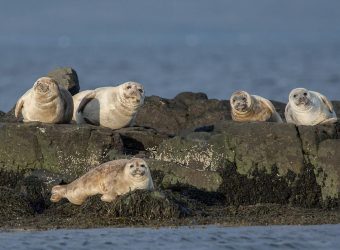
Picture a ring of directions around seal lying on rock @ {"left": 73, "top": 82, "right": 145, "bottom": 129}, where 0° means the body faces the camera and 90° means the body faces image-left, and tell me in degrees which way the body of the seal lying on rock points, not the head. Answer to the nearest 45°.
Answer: approximately 315°

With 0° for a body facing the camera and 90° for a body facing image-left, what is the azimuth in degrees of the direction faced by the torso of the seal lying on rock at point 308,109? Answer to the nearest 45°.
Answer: approximately 45°

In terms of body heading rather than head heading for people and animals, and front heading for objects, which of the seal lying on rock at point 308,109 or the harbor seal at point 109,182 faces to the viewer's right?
the harbor seal

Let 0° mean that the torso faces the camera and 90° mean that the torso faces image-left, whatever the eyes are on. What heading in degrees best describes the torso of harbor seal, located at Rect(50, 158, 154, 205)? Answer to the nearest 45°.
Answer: approximately 270°

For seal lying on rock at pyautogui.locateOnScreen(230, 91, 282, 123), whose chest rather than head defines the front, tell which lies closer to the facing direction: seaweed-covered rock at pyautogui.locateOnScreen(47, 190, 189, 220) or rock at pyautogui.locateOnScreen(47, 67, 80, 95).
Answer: the seaweed-covered rock

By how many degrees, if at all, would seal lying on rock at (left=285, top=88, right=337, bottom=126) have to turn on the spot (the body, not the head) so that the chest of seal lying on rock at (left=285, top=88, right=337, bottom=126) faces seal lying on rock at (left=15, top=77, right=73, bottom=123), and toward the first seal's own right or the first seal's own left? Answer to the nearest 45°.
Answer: approximately 45° to the first seal's own right

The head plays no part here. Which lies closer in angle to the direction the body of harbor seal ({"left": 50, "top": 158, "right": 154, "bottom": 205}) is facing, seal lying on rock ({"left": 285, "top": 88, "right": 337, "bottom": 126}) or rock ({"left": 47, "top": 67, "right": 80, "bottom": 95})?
the seal lying on rock
